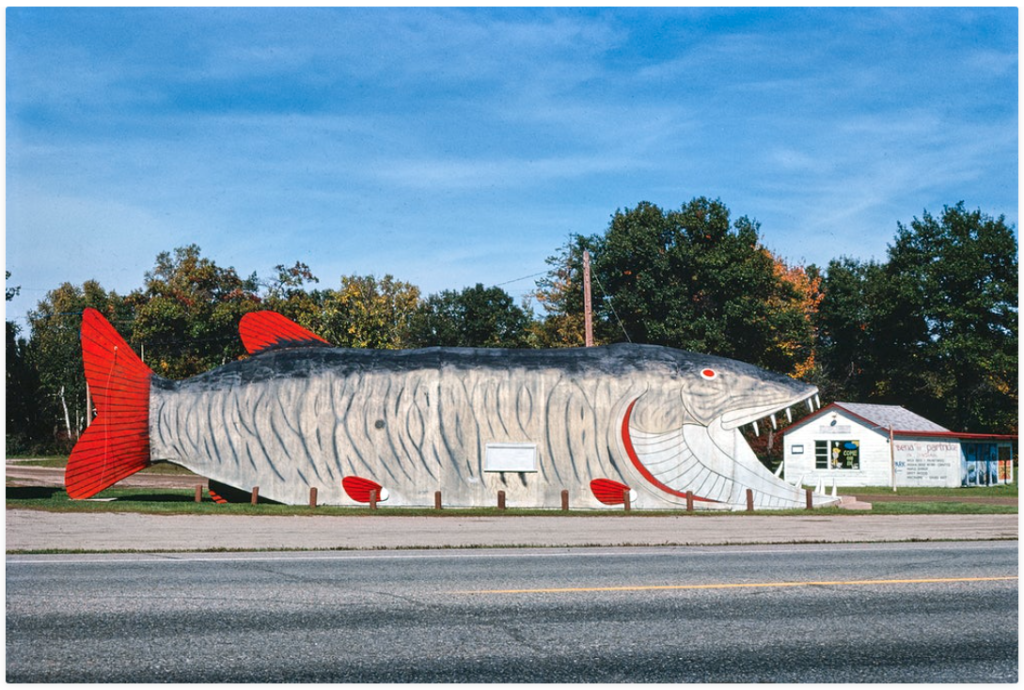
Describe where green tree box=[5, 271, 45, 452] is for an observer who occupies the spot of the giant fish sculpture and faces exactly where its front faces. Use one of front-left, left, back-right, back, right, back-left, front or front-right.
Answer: back-left

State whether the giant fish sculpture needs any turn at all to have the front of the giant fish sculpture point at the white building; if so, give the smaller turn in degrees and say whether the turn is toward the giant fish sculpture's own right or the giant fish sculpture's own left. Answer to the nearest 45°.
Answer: approximately 45° to the giant fish sculpture's own left

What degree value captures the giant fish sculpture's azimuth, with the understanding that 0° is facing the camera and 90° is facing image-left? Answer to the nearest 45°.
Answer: approximately 270°

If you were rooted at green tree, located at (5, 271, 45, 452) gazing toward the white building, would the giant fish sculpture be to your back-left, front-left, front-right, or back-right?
front-right

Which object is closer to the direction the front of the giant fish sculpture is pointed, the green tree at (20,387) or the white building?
the white building

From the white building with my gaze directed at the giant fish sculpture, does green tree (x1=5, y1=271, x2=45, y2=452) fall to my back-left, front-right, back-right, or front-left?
front-right

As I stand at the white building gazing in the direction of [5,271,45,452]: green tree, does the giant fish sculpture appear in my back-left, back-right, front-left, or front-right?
front-left
